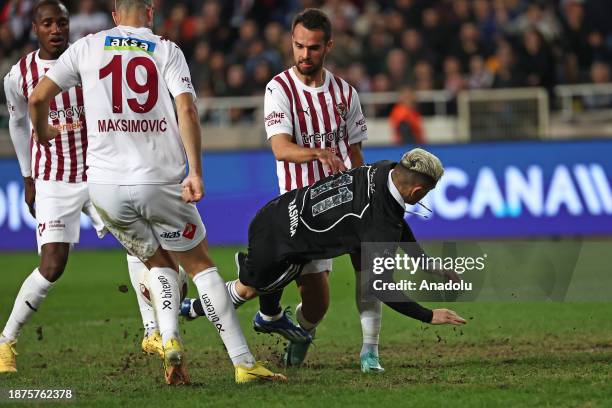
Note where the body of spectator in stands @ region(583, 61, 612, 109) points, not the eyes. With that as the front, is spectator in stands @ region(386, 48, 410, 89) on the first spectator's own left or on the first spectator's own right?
on the first spectator's own right

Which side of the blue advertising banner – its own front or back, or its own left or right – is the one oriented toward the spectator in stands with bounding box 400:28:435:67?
back

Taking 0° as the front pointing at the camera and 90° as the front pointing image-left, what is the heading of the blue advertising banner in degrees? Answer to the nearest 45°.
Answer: approximately 0°

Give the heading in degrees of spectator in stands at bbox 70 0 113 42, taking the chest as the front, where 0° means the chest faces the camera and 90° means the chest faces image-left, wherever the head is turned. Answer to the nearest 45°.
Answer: approximately 0°

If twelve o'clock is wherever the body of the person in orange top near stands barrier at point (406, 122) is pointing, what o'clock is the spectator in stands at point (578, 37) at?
the spectator in stands at point (578, 37) is roughly at 8 o'clock from the person in orange top near stands barrier at point (406, 122).

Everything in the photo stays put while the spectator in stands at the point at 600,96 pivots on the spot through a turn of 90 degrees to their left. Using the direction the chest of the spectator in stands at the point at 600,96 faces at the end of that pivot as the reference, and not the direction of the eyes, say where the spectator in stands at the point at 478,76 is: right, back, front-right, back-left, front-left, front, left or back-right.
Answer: back

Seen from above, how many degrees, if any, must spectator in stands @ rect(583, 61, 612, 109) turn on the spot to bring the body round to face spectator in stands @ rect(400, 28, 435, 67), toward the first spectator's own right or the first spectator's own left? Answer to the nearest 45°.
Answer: approximately 90° to the first spectator's own right
